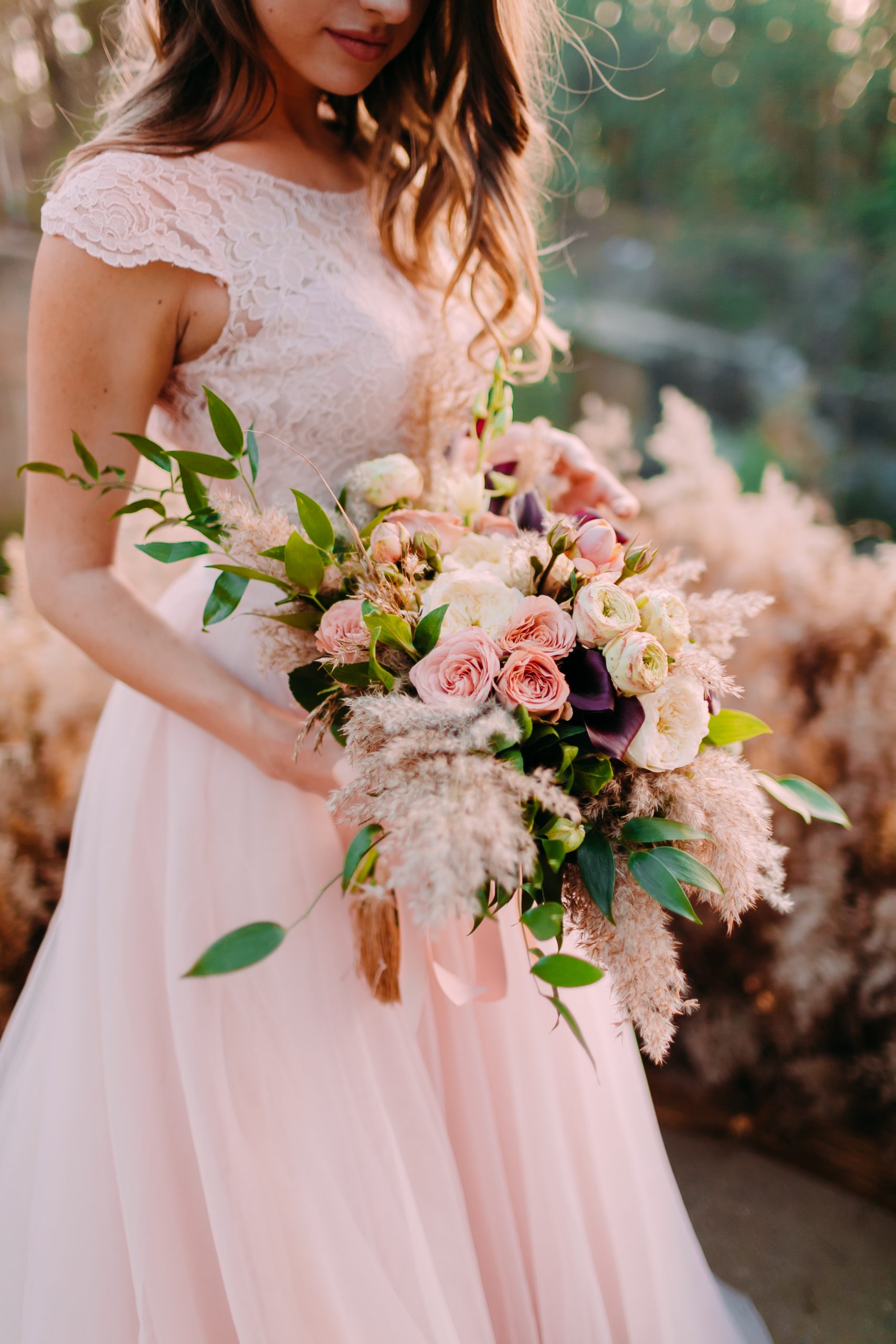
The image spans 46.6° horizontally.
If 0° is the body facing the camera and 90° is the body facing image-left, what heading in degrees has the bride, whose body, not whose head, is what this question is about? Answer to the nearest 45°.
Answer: approximately 315°
